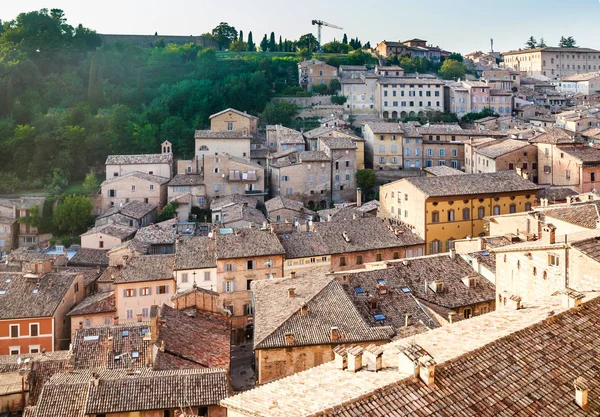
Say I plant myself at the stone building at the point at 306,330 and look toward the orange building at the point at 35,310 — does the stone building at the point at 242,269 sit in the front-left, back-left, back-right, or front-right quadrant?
front-right

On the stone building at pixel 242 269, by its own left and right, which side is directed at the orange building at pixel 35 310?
right

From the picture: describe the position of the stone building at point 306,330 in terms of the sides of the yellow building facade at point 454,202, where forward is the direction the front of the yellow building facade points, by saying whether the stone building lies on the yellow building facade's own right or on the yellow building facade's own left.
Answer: on the yellow building facade's own right

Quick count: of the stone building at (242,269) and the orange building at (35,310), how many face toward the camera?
2

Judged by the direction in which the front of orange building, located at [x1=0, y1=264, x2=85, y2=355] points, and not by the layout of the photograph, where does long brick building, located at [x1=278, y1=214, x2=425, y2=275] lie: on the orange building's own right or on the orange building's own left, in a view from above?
on the orange building's own left

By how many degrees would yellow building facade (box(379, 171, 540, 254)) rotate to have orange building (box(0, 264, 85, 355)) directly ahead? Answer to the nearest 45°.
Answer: approximately 90° to its right

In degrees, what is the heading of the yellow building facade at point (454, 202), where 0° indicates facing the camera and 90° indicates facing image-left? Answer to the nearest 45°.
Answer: approximately 315°

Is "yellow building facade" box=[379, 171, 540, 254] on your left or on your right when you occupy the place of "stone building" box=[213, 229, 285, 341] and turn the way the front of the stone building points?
on your left

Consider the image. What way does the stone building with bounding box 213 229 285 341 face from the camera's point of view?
toward the camera

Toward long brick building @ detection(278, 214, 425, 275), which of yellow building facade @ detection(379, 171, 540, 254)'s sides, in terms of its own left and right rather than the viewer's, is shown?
right

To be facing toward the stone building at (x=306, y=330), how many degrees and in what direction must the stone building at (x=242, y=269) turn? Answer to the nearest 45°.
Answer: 0° — it already faces it

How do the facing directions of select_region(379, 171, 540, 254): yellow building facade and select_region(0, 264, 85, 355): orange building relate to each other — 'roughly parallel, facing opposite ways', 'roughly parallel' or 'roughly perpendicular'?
roughly parallel
